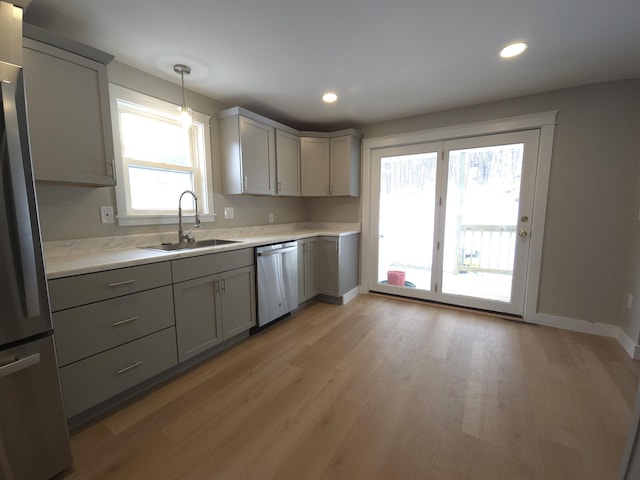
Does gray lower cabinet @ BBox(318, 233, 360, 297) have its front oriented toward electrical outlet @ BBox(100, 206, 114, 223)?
yes

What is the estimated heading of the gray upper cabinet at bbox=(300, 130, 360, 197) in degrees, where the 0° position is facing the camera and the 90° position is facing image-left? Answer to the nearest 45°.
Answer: approximately 45°

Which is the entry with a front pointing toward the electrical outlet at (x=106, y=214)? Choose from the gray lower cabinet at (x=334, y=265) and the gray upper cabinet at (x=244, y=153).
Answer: the gray lower cabinet

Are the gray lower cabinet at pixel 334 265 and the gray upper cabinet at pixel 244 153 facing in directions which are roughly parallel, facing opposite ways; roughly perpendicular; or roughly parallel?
roughly perpendicular

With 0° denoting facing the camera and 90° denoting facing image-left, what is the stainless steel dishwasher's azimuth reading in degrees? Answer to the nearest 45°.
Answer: approximately 315°
